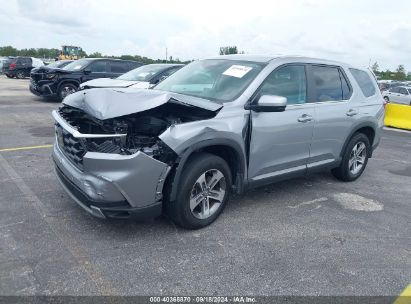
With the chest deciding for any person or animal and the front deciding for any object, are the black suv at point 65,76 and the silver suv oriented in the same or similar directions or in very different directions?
same or similar directions

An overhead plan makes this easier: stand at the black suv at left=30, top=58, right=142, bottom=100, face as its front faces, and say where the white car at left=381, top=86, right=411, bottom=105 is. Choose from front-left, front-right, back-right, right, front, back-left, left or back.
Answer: back-left

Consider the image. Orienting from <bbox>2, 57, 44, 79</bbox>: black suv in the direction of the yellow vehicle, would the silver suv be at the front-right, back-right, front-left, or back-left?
back-right

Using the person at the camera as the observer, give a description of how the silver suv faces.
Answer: facing the viewer and to the left of the viewer

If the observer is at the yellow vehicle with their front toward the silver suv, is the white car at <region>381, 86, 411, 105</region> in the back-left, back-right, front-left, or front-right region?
front-left

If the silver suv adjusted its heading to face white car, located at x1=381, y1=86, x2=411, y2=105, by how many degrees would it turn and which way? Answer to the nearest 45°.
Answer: approximately 180°

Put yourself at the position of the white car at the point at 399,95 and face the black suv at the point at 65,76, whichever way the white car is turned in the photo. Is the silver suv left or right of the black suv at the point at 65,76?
left

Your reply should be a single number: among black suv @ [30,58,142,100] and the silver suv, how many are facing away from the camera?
0

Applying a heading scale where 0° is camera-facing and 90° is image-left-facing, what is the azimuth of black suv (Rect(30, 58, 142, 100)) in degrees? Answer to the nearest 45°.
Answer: approximately 45°

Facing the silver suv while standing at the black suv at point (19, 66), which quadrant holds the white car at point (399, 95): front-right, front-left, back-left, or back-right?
front-left

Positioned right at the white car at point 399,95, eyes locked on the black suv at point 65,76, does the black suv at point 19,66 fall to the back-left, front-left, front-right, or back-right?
front-right

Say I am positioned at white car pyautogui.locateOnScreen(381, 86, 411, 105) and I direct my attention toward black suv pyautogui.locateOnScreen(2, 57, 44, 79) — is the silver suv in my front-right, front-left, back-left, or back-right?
front-left
